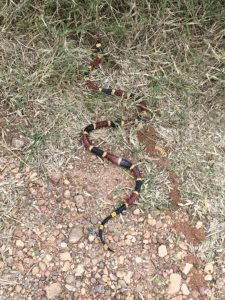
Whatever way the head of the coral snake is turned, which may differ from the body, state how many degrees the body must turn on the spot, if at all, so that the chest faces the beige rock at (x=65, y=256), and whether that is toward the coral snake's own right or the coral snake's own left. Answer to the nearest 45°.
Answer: approximately 180°

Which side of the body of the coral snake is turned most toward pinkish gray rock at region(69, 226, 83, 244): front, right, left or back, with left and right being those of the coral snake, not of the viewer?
back

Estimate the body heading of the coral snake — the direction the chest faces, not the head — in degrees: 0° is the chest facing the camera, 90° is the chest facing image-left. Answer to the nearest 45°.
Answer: approximately 180°

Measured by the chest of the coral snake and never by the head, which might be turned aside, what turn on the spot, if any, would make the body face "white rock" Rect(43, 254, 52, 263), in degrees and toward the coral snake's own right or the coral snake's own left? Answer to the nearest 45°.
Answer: approximately 180°

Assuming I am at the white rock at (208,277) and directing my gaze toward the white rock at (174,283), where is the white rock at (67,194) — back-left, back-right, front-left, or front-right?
front-right

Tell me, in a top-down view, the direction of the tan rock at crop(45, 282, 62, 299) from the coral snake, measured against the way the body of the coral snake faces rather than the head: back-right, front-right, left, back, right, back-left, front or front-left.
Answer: back

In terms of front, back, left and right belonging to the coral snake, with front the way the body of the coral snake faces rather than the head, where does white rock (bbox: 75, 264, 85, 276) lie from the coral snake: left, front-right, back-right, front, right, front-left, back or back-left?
back

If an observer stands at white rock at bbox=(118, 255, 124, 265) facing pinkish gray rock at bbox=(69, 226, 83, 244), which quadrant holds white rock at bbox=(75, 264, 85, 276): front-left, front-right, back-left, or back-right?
front-left

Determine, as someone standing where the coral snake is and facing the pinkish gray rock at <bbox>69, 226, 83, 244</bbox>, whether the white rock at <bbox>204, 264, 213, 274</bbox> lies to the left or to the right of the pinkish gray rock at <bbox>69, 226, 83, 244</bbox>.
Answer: left
